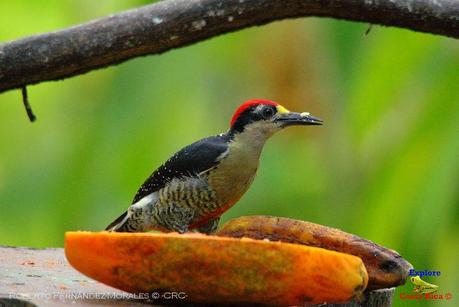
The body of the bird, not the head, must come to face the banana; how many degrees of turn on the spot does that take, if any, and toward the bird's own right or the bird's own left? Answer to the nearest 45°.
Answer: approximately 45° to the bird's own right

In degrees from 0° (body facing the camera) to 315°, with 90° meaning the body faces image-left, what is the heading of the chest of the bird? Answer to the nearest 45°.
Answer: approximately 270°
